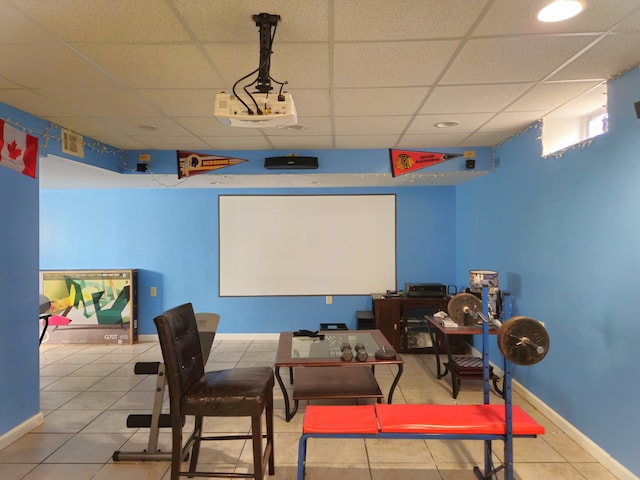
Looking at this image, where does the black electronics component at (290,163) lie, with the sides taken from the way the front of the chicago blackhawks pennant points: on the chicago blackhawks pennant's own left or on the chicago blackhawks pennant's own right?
on the chicago blackhawks pennant's own right

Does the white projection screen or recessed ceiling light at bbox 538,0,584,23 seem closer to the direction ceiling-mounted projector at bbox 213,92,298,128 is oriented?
the white projection screen

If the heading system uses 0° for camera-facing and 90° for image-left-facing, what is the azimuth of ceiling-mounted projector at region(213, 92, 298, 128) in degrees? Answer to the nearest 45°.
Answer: approximately 180°

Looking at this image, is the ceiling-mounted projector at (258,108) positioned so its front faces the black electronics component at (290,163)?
yes

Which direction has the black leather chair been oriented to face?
to the viewer's right

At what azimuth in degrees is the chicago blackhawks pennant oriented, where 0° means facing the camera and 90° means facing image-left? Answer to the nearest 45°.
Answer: approximately 0°

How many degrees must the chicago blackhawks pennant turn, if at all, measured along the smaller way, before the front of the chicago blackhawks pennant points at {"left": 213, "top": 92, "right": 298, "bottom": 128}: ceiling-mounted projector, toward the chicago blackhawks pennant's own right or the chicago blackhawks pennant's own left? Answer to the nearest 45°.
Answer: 0° — it already faces it

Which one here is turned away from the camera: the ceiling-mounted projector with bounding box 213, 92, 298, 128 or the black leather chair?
the ceiling-mounted projector

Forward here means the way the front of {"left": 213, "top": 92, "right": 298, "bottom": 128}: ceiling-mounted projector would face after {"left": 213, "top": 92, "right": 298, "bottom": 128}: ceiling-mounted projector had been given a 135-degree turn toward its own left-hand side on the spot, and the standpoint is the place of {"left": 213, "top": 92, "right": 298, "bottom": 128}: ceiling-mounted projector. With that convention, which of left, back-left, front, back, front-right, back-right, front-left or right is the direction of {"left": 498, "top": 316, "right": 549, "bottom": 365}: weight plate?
back-left
